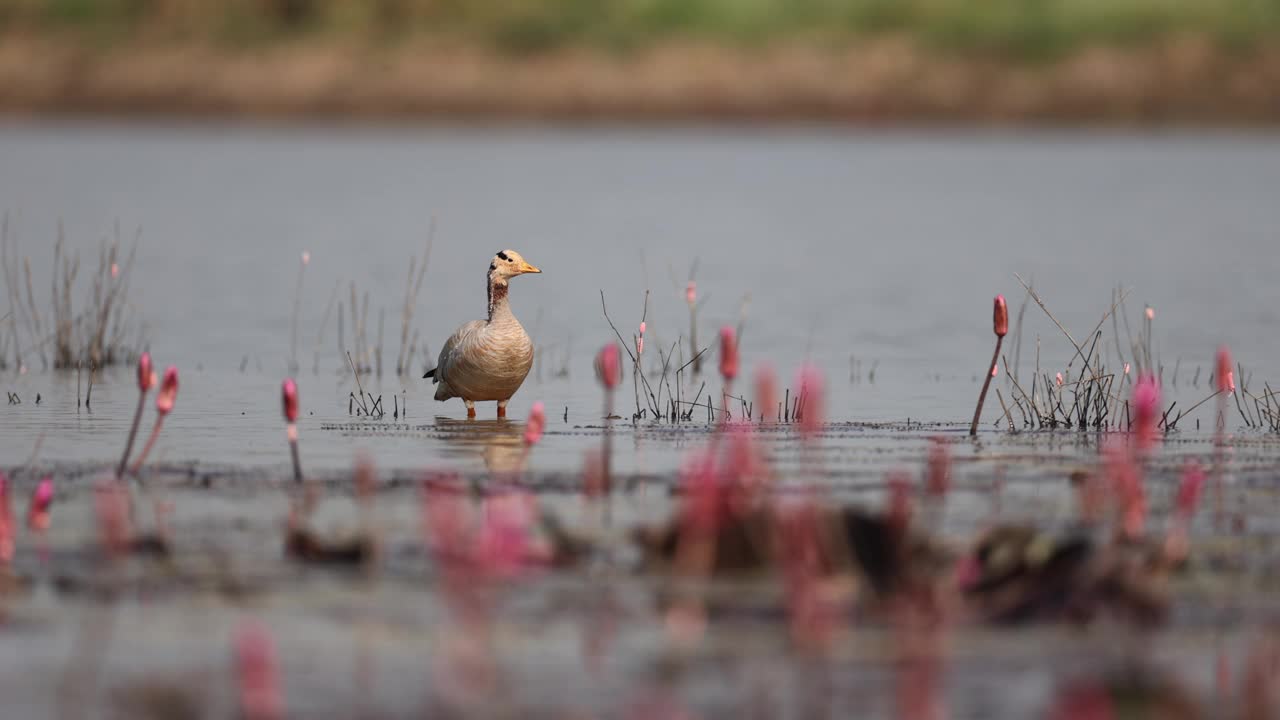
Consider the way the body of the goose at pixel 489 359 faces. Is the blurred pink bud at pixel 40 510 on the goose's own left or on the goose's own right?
on the goose's own right

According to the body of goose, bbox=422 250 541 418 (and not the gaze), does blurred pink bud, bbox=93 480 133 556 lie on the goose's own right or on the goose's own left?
on the goose's own right

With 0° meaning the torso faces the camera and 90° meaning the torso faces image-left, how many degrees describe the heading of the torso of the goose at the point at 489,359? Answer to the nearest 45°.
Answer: approximately 315°

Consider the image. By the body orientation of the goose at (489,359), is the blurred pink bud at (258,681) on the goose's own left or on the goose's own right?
on the goose's own right

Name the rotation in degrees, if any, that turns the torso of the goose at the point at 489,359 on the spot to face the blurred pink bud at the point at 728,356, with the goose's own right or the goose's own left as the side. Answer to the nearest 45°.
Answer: approximately 45° to the goose's own right
